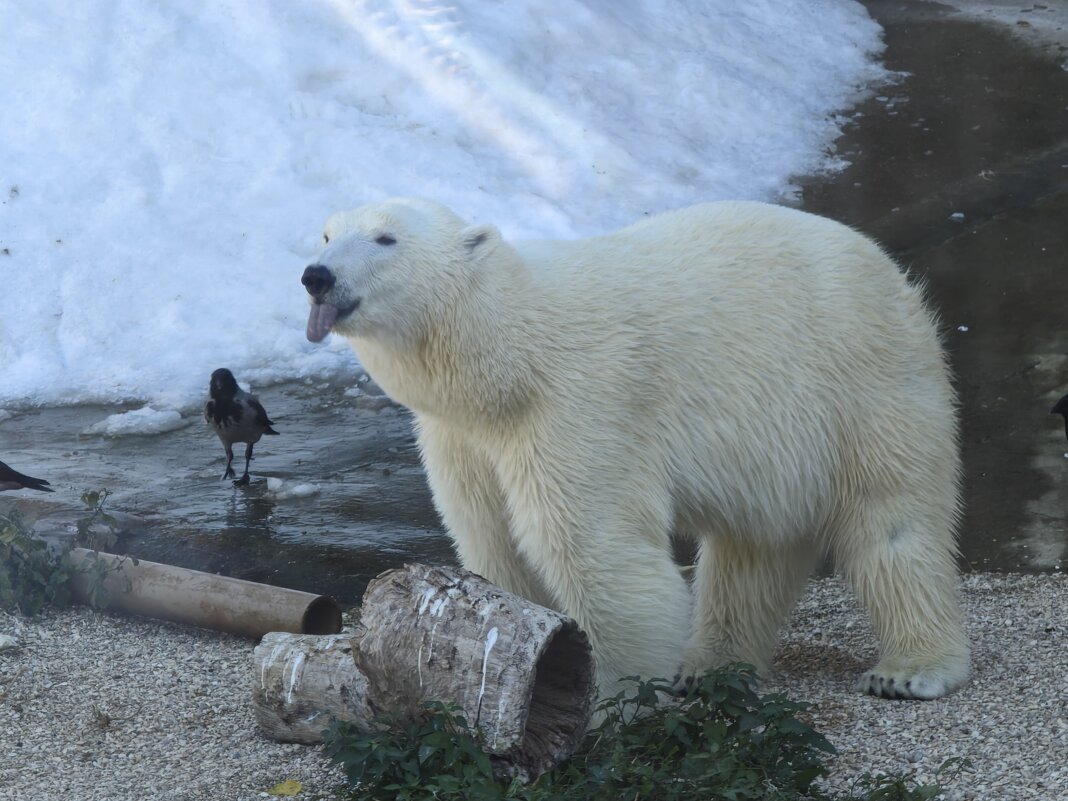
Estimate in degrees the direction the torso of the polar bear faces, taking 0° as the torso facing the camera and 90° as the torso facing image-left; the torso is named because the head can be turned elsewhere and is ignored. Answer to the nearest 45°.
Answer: approximately 45°

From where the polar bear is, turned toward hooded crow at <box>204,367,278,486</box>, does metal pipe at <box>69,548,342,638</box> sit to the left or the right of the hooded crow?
left

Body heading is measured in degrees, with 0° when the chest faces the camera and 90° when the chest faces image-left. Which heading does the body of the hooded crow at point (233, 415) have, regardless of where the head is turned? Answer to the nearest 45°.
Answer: approximately 45°

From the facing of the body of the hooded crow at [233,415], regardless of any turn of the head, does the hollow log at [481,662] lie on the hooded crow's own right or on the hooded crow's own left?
on the hooded crow's own left

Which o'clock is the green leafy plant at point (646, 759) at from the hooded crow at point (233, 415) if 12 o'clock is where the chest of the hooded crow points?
The green leafy plant is roughly at 10 o'clock from the hooded crow.
